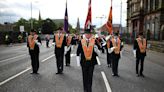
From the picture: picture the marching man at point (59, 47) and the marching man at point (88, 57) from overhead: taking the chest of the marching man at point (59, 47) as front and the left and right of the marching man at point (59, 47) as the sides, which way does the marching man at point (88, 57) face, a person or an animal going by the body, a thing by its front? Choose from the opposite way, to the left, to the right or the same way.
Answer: the same way

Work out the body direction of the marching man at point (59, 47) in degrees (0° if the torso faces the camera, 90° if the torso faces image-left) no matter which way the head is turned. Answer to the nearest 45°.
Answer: approximately 0°

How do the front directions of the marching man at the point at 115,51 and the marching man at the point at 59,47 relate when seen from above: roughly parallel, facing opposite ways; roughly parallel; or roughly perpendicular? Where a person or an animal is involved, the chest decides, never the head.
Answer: roughly parallel

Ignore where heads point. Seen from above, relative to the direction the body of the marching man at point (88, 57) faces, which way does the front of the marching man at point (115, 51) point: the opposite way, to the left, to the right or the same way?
the same way

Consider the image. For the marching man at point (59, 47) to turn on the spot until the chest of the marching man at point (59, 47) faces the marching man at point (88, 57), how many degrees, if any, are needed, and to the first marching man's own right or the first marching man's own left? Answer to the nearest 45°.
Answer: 0° — they already face them

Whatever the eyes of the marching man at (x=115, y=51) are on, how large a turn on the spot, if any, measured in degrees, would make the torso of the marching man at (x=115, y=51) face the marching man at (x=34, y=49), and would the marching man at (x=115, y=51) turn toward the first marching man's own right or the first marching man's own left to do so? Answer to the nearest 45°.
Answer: approximately 90° to the first marching man's own right

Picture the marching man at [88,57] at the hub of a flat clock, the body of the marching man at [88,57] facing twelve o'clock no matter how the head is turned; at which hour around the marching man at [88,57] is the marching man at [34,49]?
the marching man at [34,49] is roughly at 5 o'clock from the marching man at [88,57].

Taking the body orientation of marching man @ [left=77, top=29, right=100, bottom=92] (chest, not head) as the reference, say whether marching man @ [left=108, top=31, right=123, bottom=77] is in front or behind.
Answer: behind

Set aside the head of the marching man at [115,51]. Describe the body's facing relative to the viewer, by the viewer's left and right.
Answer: facing the viewer

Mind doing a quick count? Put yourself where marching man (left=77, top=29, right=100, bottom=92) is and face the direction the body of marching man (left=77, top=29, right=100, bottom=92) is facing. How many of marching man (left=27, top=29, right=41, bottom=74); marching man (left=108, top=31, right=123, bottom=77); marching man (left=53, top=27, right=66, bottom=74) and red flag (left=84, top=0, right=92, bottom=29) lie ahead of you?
0

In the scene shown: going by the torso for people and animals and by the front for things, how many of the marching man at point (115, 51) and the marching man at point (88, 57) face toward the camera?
2

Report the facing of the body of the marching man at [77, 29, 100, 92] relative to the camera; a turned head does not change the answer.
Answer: toward the camera

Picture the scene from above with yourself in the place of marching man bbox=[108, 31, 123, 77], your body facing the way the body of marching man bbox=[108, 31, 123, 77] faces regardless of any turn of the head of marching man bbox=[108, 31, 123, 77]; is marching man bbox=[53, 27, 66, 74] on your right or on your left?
on your right
